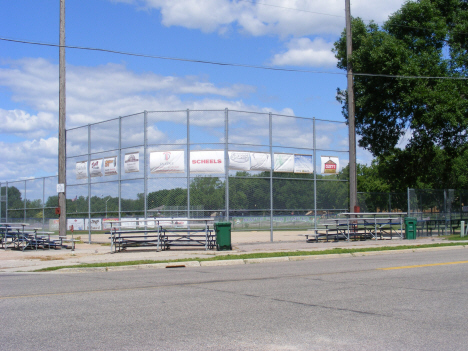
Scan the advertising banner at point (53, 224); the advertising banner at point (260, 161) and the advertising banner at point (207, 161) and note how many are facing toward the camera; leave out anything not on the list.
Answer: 3

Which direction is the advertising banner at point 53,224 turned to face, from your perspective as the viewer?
facing the viewer

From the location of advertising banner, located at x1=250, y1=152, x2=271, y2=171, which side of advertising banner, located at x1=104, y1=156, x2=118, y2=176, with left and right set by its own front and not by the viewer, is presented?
left

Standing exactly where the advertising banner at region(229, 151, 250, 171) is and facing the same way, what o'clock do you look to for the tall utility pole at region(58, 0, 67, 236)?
The tall utility pole is roughly at 3 o'clock from the advertising banner.

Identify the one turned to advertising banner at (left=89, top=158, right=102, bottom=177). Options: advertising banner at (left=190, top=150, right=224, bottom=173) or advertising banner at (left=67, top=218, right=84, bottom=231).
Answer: advertising banner at (left=67, top=218, right=84, bottom=231)

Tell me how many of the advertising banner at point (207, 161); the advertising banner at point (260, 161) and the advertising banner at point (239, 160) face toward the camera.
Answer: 3

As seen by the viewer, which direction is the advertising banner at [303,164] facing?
toward the camera

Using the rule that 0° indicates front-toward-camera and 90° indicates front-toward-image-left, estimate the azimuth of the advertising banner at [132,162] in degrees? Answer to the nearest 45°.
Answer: approximately 45°

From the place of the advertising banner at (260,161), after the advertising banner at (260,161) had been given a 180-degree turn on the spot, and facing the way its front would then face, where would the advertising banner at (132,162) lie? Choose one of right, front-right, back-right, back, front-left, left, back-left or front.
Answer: left

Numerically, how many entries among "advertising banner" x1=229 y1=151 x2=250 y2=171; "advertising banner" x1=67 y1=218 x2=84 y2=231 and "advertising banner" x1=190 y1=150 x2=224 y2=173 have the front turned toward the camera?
3

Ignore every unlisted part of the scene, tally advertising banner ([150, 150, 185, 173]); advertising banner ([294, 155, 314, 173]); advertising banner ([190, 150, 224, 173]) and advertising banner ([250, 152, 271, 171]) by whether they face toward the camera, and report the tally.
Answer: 4

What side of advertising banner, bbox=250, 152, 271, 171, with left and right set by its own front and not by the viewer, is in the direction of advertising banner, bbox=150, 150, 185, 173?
right

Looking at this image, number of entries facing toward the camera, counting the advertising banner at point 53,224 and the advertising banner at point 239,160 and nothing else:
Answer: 2

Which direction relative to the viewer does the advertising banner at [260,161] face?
toward the camera
